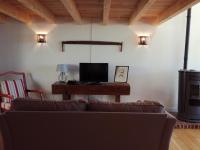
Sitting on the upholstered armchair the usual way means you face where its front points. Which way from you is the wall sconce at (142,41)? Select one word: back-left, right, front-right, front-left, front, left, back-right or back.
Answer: front-left

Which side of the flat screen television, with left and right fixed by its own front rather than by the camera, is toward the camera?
front

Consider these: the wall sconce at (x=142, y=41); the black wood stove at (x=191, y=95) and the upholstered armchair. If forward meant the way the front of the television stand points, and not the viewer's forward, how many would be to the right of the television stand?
1

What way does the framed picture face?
toward the camera

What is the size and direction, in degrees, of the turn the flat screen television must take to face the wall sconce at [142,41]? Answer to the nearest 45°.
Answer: approximately 90° to its left

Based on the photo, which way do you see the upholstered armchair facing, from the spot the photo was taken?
facing the viewer and to the right of the viewer

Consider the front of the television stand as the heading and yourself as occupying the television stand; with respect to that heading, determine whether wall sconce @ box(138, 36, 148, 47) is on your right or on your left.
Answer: on your left

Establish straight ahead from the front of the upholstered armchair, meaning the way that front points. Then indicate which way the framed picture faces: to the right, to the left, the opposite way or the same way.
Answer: to the right

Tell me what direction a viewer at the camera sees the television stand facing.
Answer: facing the viewer

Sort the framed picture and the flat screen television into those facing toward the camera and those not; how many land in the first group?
2

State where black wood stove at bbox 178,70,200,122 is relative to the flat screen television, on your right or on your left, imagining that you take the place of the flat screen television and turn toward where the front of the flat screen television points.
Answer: on your left

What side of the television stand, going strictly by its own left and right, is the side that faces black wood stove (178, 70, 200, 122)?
left

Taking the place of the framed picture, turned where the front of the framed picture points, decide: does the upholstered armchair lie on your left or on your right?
on your right
